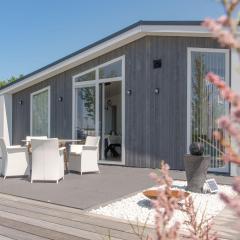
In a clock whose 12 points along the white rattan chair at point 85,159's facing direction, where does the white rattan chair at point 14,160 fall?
the white rattan chair at point 14,160 is roughly at 1 o'clock from the white rattan chair at point 85,159.

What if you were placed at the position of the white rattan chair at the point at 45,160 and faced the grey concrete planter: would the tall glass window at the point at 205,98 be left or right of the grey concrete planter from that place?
left

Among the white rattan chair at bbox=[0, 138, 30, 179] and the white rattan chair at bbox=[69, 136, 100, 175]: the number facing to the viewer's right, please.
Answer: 1

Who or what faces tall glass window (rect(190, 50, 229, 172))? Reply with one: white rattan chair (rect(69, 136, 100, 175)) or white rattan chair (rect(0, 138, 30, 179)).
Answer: white rattan chair (rect(0, 138, 30, 179))

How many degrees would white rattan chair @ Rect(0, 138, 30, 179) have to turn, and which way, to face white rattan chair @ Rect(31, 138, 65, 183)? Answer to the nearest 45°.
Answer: approximately 45° to its right

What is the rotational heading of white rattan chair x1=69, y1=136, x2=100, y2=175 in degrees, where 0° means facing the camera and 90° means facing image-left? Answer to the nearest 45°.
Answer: approximately 45°

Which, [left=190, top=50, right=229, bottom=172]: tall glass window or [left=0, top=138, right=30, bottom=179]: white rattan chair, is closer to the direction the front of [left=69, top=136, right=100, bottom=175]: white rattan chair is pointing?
the white rattan chair

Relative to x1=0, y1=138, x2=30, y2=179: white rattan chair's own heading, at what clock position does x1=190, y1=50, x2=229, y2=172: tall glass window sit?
The tall glass window is roughly at 12 o'clock from the white rattan chair.

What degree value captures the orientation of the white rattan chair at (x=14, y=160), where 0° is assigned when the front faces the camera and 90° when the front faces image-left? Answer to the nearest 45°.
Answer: approximately 270°

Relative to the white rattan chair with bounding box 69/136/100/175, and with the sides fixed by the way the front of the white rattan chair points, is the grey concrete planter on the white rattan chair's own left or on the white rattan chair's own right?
on the white rattan chair's own left
